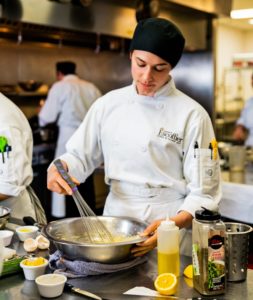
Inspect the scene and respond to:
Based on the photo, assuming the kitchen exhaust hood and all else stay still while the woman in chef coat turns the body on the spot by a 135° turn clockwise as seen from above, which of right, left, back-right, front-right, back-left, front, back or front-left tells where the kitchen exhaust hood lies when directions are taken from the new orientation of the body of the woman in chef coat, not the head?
front

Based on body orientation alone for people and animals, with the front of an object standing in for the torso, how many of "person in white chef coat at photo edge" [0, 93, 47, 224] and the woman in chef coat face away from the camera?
0

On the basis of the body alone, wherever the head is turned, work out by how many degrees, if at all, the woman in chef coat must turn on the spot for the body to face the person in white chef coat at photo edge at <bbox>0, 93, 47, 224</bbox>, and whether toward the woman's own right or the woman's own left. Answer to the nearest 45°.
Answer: approximately 45° to the woman's own right

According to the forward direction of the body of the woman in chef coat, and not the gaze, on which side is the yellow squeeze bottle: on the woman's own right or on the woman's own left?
on the woman's own left

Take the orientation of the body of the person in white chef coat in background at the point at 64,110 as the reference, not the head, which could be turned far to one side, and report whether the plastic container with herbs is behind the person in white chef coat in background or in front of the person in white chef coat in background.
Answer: behind

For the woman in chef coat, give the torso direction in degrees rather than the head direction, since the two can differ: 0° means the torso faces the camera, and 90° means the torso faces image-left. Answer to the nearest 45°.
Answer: approximately 45°

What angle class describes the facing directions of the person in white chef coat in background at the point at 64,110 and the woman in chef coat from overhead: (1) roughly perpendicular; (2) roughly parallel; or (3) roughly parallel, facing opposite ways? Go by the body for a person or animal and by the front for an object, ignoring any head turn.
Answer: roughly perpendicular

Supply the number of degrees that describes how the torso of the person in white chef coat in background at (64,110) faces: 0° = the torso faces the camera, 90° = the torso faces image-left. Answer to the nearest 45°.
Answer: approximately 135°
